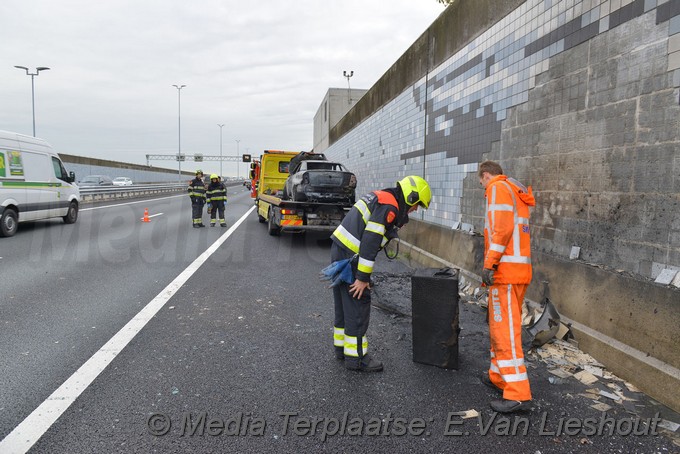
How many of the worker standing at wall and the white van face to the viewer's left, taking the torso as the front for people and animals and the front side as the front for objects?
1

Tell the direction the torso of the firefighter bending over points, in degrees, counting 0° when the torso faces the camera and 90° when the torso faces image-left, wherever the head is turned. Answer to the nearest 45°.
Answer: approximately 270°

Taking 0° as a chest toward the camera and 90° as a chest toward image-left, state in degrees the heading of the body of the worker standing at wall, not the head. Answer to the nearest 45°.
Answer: approximately 90°

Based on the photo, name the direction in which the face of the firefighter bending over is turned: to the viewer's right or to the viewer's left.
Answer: to the viewer's right

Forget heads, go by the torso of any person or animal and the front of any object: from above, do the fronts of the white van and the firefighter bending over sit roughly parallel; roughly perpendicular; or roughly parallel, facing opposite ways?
roughly perpendicular

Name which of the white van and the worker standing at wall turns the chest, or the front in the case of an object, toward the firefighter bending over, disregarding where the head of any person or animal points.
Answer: the worker standing at wall

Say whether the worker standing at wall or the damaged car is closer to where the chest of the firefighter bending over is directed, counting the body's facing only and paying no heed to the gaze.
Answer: the worker standing at wall
